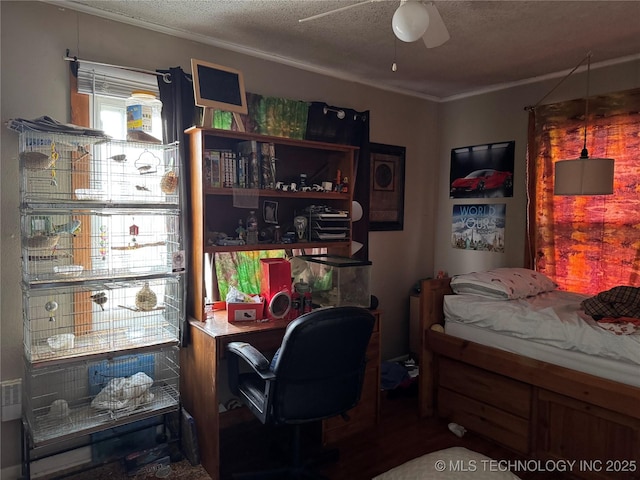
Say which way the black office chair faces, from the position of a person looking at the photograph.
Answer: facing away from the viewer and to the left of the viewer

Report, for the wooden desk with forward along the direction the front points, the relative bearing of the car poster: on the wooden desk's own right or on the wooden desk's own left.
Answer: on the wooden desk's own left

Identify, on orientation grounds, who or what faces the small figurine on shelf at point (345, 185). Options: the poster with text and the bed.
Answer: the poster with text

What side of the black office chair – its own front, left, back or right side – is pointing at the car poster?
right
